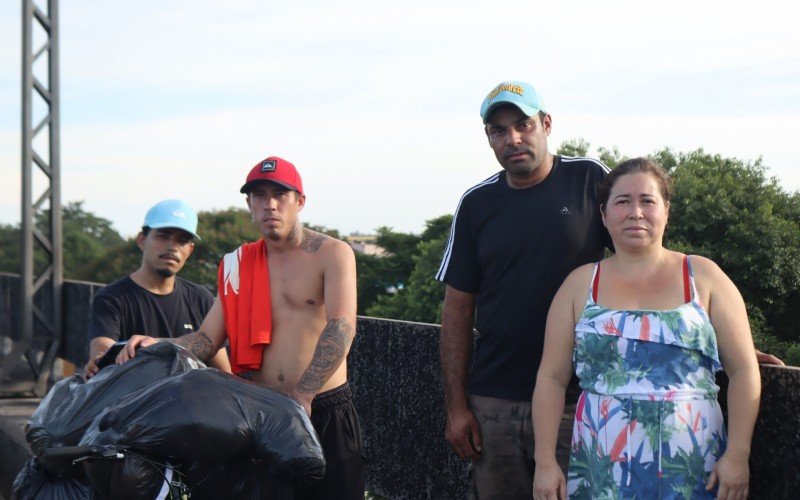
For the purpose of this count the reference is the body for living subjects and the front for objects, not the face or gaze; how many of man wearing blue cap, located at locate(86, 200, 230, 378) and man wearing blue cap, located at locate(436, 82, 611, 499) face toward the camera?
2

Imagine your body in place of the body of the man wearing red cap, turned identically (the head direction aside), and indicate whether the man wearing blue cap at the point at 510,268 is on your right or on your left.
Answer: on your left

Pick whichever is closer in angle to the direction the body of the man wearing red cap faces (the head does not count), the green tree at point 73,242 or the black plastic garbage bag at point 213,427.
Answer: the black plastic garbage bag

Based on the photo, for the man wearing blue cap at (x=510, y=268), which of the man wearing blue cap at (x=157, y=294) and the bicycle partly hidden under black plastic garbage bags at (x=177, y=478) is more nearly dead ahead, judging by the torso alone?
the bicycle partly hidden under black plastic garbage bags

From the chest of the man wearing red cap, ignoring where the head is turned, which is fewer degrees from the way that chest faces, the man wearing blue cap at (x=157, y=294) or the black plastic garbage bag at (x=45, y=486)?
the black plastic garbage bag

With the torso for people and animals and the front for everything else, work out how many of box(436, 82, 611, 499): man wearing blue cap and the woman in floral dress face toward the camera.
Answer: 2

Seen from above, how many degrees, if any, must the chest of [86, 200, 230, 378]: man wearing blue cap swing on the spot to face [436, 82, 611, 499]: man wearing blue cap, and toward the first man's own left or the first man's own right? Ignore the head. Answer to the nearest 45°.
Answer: approximately 45° to the first man's own left

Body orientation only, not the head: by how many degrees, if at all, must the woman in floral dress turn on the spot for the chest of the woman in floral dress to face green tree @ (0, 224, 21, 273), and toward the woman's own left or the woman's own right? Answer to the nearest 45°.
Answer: approximately 135° to the woman's own right

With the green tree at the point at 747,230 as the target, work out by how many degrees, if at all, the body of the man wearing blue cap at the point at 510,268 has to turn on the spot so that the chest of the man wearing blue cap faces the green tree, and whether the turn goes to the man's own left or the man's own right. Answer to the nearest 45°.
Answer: approximately 135° to the man's own left

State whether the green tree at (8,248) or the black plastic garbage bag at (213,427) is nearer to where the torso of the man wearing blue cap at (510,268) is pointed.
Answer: the black plastic garbage bag

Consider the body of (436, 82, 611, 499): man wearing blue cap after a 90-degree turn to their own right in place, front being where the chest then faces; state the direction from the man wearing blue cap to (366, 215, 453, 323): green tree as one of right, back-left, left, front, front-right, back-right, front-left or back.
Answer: right
